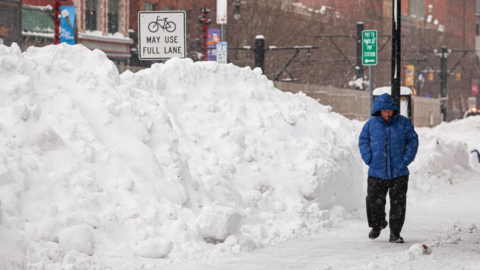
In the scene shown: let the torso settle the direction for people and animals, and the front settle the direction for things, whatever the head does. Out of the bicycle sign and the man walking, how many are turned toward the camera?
2

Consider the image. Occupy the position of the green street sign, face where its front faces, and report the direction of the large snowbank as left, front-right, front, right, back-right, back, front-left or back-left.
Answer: front

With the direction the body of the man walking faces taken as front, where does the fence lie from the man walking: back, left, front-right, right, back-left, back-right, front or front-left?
back

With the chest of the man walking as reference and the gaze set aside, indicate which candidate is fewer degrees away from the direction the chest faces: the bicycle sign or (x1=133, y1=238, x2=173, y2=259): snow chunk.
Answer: the snow chunk

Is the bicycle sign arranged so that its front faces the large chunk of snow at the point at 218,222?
yes

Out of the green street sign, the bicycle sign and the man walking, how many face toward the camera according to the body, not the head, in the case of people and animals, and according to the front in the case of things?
3

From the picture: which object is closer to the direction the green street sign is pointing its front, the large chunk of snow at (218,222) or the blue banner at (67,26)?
the large chunk of snow

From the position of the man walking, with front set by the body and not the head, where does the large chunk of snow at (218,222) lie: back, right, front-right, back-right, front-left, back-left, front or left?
front-right

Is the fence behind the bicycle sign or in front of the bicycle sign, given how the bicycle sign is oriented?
behind

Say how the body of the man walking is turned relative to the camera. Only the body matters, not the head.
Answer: toward the camera

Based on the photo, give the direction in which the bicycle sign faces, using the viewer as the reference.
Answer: facing the viewer
